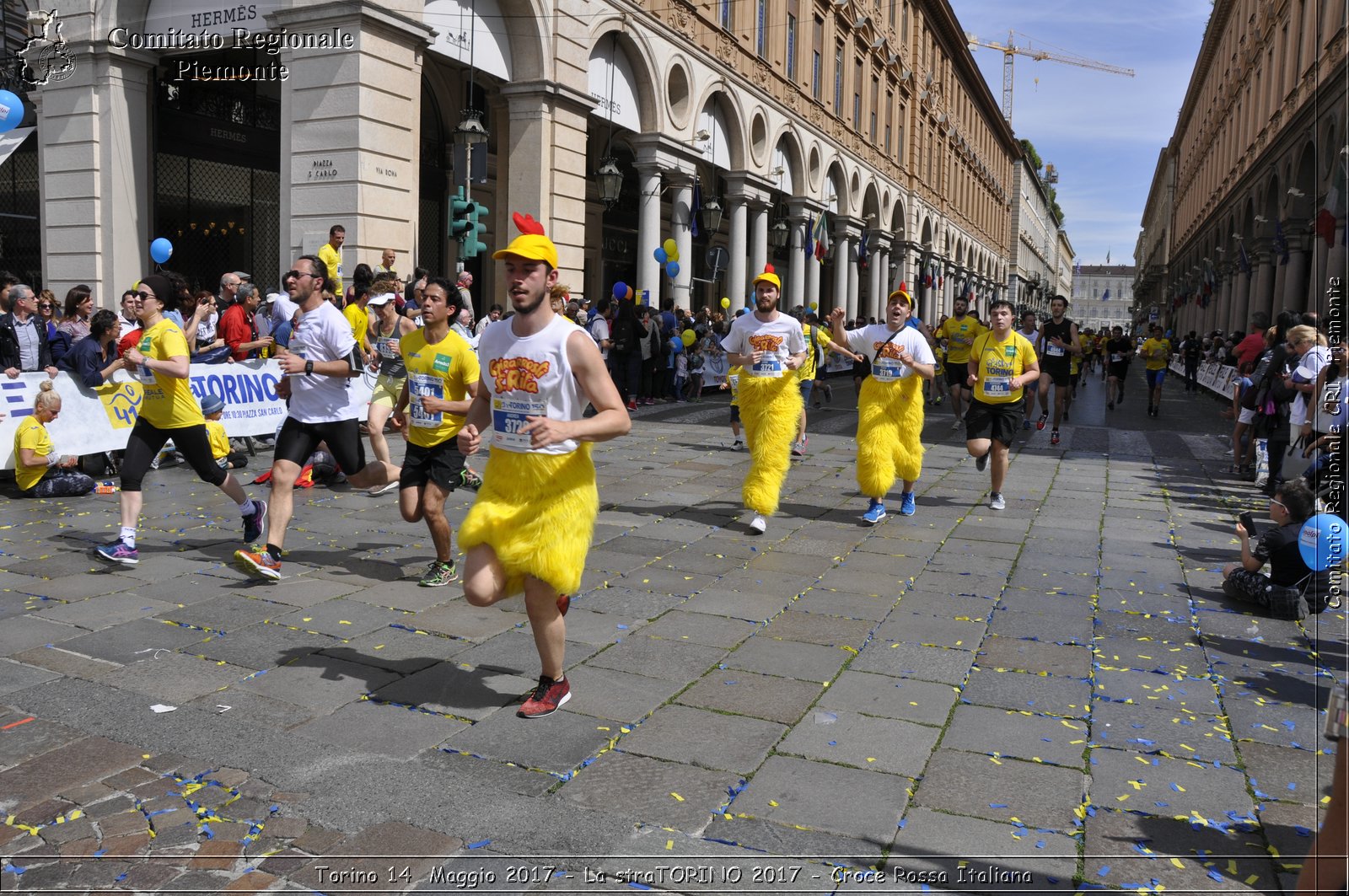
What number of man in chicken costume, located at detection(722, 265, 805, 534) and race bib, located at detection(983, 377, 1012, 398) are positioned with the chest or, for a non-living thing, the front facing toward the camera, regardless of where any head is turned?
2

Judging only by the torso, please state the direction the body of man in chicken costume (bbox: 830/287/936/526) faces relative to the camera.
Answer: toward the camera

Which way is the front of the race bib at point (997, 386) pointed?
toward the camera

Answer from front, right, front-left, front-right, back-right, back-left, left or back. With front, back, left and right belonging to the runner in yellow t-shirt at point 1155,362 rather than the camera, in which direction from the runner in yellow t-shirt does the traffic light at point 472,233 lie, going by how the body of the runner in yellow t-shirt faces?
front-right

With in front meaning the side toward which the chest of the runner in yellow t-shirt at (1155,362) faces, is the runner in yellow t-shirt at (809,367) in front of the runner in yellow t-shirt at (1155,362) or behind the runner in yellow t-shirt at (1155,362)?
in front

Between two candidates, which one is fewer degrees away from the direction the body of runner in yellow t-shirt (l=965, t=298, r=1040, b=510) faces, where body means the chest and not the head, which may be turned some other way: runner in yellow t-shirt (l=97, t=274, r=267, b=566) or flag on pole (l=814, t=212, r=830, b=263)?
the runner in yellow t-shirt

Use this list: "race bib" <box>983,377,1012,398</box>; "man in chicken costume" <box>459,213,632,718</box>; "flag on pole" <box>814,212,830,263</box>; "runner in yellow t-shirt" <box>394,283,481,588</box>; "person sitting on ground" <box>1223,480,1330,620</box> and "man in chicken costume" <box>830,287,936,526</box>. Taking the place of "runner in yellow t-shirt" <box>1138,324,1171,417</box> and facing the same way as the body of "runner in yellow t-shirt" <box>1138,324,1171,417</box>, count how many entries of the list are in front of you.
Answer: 5

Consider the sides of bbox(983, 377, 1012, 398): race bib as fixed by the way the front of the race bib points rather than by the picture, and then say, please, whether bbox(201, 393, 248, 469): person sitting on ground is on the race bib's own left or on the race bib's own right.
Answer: on the race bib's own right

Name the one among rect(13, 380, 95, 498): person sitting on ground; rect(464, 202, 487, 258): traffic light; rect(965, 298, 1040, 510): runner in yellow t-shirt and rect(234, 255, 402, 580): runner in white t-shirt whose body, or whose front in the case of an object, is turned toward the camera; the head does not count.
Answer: the runner in yellow t-shirt

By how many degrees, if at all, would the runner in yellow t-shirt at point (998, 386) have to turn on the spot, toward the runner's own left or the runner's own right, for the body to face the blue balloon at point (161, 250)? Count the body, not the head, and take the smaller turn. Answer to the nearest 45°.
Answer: approximately 90° to the runner's own right

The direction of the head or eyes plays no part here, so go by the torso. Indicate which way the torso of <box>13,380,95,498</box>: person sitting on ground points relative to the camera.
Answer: to the viewer's right

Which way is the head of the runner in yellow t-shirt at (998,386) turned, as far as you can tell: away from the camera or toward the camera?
toward the camera

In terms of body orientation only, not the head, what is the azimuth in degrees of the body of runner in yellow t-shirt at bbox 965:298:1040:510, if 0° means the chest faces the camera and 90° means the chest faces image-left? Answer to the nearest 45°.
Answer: approximately 0°

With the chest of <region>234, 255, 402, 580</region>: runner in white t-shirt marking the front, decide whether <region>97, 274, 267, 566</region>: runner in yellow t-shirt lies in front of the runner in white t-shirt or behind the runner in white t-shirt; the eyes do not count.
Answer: in front

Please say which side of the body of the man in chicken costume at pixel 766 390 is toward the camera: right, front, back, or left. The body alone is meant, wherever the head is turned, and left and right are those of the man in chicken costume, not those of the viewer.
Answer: front

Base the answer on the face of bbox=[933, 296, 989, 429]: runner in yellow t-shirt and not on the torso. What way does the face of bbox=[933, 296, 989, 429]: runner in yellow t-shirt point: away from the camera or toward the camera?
toward the camera
